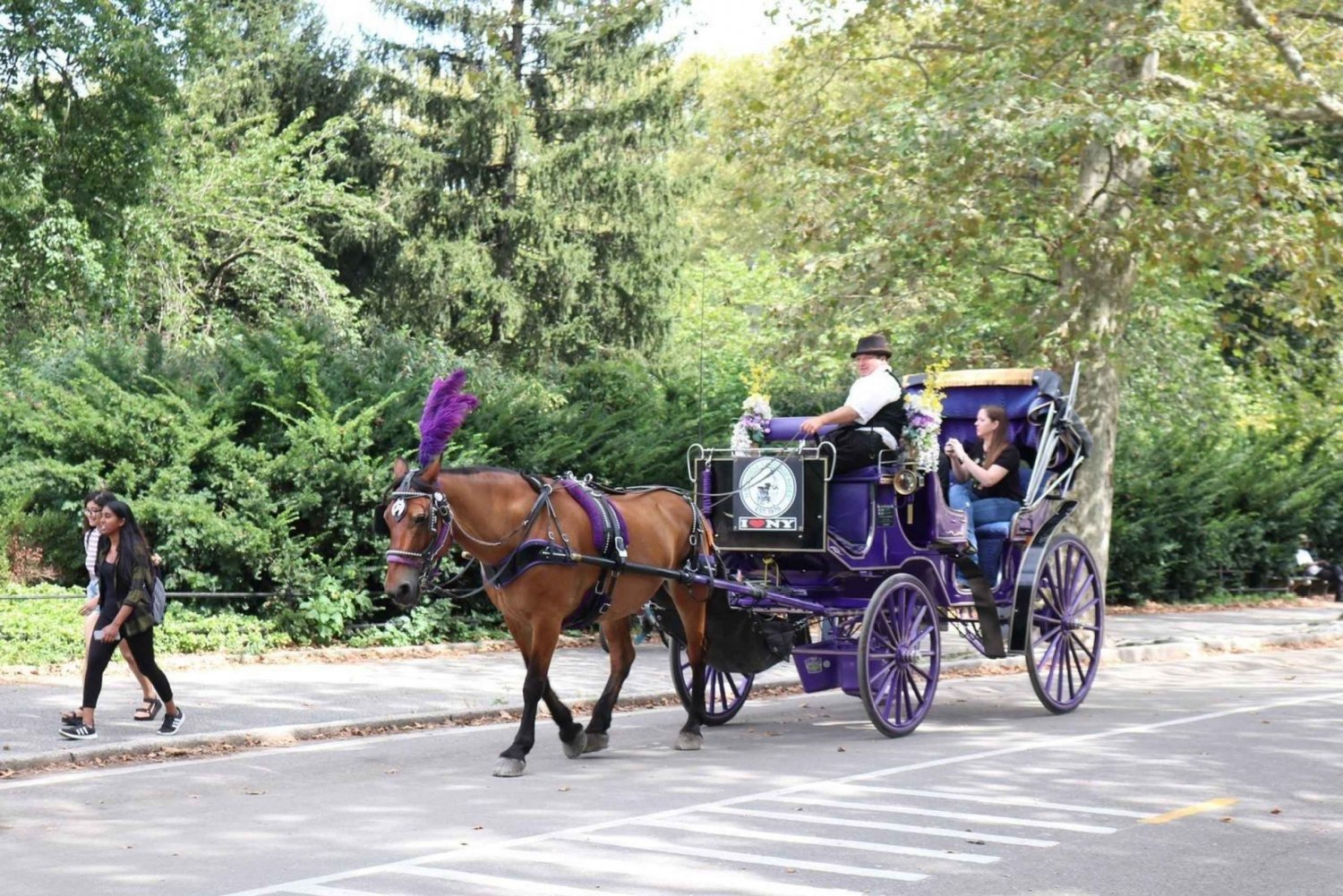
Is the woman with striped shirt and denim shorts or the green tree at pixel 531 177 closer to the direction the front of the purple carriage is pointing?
the woman with striped shirt and denim shorts

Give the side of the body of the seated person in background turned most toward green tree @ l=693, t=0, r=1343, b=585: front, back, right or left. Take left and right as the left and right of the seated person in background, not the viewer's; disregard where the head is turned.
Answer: back

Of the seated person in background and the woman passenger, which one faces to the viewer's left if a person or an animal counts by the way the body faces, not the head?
the woman passenger

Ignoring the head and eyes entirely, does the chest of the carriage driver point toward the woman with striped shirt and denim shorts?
yes

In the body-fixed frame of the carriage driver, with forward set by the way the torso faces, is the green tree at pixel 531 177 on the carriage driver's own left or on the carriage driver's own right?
on the carriage driver's own right

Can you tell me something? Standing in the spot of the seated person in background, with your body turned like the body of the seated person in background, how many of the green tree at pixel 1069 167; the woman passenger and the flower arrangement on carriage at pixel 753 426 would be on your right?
3

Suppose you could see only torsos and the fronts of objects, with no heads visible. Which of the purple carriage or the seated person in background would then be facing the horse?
the purple carriage

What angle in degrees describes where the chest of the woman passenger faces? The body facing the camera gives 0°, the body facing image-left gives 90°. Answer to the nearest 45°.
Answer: approximately 90°

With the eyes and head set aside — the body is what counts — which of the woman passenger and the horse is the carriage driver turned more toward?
the horse

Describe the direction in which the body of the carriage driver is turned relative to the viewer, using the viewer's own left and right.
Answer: facing to the left of the viewer

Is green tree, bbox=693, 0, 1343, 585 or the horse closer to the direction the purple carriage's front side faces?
the horse
